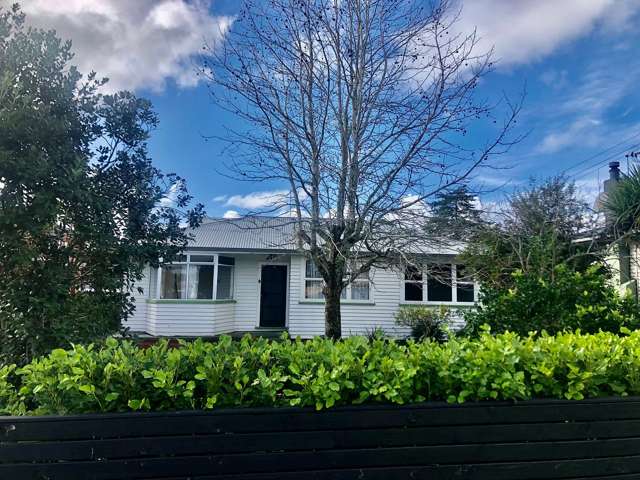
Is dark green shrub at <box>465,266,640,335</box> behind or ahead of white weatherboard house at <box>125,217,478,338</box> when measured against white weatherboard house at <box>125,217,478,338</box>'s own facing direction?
ahead

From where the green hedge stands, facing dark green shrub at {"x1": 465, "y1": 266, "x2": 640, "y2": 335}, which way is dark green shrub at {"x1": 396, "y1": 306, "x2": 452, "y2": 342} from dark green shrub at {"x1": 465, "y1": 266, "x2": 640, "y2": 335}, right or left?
left

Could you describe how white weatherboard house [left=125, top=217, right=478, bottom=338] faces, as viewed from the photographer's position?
facing the viewer

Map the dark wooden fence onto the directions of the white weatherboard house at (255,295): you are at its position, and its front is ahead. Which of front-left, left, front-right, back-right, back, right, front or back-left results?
front

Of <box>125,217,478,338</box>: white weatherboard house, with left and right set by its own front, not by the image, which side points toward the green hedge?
front
